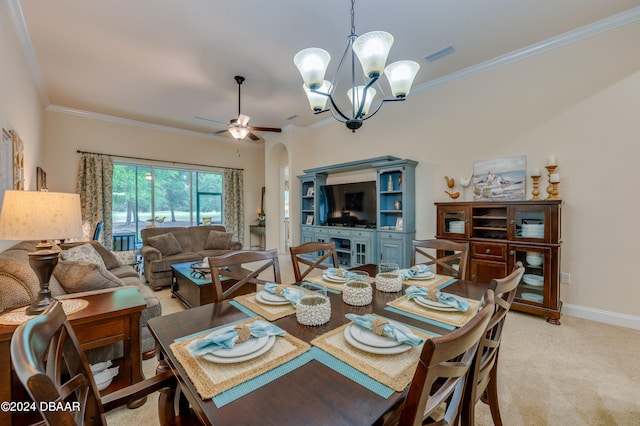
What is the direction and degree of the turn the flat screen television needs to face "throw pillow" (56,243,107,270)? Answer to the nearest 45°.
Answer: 0° — it already faces it

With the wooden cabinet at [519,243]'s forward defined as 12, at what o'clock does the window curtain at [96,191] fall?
The window curtain is roughly at 1 o'clock from the wooden cabinet.

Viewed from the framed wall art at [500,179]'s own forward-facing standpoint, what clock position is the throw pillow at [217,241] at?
The throw pillow is roughly at 1 o'clock from the framed wall art.

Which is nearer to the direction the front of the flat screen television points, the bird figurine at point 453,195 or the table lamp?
the table lamp

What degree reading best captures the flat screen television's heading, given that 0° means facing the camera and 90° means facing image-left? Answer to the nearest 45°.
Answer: approximately 45°

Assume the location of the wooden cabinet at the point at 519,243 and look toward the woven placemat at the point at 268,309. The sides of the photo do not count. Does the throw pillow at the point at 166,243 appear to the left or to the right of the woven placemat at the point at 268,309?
right

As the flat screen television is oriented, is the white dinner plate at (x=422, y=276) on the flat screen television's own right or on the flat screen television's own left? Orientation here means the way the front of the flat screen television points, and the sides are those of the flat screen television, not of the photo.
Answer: on the flat screen television's own left

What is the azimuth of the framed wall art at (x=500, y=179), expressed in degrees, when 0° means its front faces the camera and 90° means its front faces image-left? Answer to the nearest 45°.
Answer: approximately 45°

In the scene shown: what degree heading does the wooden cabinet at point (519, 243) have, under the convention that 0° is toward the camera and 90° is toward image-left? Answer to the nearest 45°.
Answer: approximately 45°
